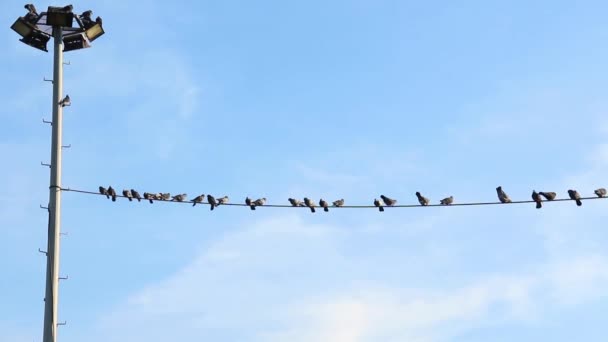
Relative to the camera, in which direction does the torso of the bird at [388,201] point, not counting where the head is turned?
to the viewer's left

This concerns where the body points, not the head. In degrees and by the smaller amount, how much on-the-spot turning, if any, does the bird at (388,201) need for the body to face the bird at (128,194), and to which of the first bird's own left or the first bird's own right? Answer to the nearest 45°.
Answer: approximately 45° to the first bird's own left

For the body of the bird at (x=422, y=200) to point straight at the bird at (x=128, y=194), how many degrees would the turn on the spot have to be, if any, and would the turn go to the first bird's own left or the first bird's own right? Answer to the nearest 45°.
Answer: approximately 45° to the first bird's own left

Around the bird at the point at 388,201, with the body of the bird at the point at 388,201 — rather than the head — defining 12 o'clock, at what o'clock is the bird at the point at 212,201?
the bird at the point at 212,201 is roughly at 11 o'clock from the bird at the point at 388,201.

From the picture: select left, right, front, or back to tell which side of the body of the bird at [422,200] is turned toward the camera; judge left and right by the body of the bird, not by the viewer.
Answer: left
